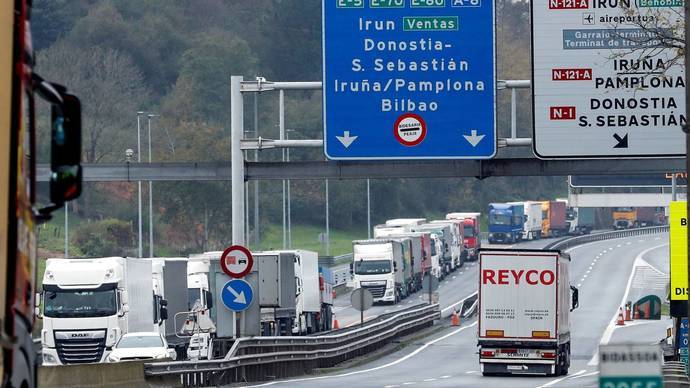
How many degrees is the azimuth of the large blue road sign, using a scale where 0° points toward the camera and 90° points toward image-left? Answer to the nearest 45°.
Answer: approximately 0°

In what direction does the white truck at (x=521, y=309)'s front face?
away from the camera

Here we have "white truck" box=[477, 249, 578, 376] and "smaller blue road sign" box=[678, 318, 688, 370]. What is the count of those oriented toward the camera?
1

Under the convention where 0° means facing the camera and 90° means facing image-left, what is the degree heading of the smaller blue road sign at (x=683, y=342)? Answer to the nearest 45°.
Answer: approximately 0°

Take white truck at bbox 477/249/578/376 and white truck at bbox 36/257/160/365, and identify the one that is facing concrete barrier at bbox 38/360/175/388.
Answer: white truck at bbox 36/257/160/365
